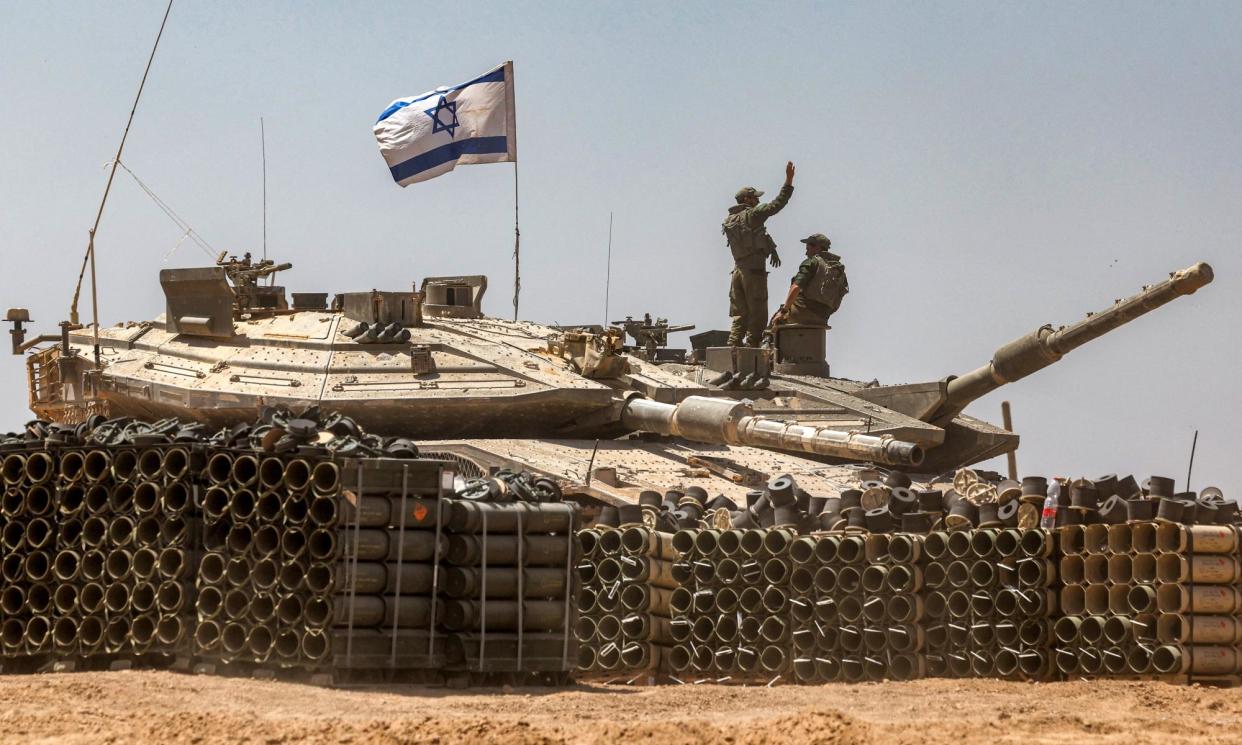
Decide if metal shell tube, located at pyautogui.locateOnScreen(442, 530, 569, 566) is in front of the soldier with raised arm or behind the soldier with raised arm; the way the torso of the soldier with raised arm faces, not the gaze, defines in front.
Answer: behind

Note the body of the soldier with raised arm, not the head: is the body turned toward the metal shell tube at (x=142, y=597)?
no

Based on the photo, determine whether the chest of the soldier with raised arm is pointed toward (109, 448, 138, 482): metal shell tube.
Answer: no

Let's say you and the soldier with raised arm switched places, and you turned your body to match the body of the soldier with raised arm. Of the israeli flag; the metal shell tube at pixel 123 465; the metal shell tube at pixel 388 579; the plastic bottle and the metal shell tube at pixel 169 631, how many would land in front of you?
0

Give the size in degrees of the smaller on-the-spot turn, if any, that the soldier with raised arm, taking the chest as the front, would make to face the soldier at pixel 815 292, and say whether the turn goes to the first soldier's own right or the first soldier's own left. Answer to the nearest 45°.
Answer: approximately 90° to the first soldier's own right

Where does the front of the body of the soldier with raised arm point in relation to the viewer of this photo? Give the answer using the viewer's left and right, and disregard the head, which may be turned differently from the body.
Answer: facing away from the viewer and to the right of the viewer

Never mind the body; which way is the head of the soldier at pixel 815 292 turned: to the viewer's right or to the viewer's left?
to the viewer's left

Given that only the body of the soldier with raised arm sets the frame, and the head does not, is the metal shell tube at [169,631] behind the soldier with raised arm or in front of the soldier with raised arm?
behind

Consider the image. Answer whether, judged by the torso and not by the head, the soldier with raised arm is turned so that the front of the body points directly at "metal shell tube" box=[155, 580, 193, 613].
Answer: no
